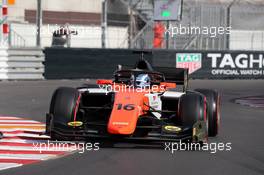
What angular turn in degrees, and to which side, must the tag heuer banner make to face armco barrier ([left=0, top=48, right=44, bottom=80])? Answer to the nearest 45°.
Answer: approximately 45° to its right

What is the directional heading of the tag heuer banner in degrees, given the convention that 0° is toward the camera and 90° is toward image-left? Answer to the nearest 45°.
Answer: approximately 0°

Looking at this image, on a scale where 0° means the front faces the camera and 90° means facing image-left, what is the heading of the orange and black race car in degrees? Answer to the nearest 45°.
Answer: approximately 0°

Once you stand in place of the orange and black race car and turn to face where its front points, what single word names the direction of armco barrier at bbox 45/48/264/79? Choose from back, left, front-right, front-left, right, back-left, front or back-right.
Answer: back

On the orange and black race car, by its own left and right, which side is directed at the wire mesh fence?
back

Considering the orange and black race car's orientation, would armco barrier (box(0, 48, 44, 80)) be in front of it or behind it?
behind
